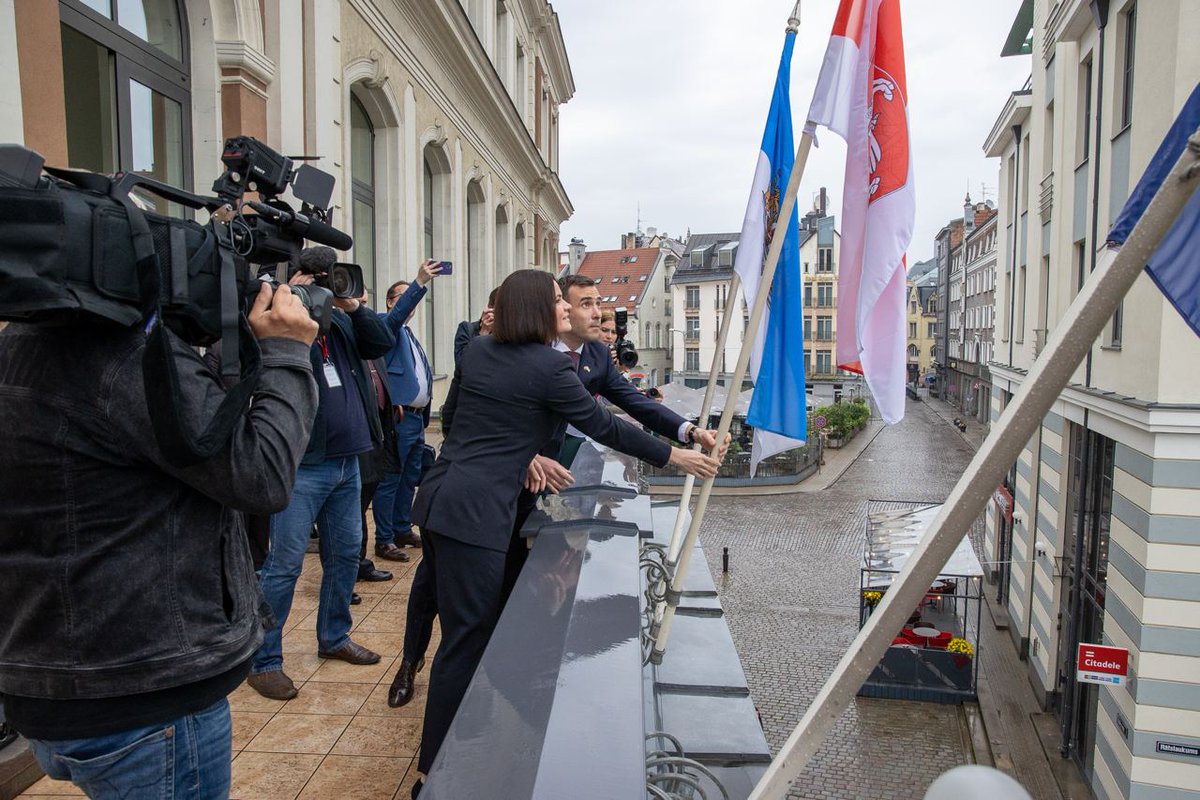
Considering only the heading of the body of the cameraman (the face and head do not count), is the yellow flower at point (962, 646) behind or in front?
in front

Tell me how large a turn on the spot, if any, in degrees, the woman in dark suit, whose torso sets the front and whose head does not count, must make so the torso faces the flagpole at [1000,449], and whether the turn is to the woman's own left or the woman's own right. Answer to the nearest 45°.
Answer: approximately 90° to the woman's own right

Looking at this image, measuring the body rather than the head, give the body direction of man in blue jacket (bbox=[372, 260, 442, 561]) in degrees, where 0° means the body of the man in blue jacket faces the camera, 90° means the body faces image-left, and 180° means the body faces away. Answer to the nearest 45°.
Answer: approximately 315°

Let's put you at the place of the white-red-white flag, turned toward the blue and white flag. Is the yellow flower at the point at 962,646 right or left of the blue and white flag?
right

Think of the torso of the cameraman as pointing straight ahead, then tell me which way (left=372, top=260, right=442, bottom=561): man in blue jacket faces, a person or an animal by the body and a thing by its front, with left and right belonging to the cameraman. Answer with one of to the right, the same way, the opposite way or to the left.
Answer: to the right

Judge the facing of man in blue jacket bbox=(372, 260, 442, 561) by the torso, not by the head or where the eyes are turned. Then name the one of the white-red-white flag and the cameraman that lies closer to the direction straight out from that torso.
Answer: the white-red-white flag

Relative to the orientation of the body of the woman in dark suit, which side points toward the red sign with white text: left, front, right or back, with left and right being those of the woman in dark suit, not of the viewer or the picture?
front

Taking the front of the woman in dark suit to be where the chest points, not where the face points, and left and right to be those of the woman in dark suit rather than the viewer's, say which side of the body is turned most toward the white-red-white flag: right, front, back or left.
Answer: front

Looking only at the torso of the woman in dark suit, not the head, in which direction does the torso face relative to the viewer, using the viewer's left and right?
facing away from the viewer and to the right of the viewer

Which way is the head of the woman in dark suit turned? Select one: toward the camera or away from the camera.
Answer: away from the camera

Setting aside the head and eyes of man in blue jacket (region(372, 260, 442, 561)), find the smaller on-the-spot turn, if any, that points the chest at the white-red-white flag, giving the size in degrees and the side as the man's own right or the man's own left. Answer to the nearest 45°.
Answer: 0° — they already face it

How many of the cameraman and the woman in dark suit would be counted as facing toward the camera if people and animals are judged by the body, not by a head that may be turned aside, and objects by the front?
0

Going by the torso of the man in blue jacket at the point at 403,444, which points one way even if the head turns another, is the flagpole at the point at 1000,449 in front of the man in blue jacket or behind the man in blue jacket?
in front
